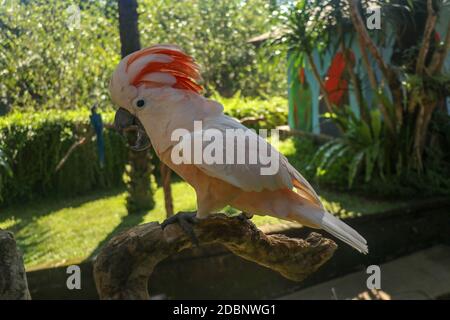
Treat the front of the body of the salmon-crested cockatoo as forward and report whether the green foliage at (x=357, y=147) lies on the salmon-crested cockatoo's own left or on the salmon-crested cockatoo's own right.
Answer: on the salmon-crested cockatoo's own right

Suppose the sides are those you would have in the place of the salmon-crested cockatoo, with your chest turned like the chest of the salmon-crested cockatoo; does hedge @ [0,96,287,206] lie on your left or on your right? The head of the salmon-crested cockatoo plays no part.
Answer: on your right

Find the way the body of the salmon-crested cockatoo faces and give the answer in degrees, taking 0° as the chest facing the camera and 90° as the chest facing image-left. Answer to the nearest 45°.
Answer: approximately 90°

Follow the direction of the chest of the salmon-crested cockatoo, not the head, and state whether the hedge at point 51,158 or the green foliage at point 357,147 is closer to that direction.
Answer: the hedge
